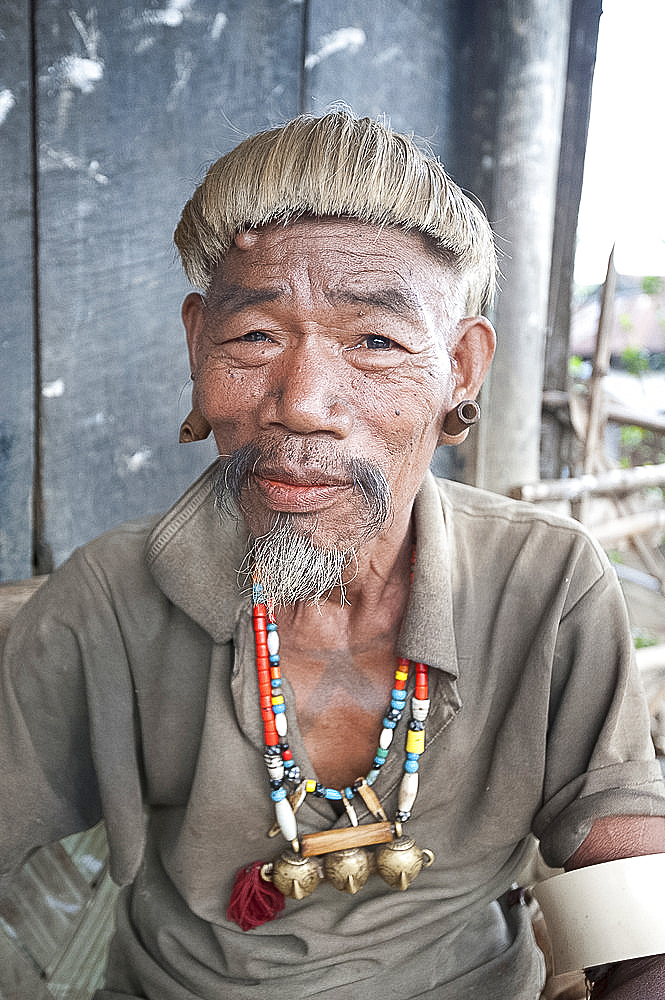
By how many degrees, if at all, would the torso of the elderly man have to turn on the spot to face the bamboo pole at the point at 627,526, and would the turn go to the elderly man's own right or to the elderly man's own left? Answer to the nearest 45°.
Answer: approximately 135° to the elderly man's own left

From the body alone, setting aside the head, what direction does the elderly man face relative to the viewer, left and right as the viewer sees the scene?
facing the viewer

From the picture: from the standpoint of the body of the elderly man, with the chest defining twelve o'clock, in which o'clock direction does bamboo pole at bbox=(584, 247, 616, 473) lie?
The bamboo pole is roughly at 7 o'clock from the elderly man.
